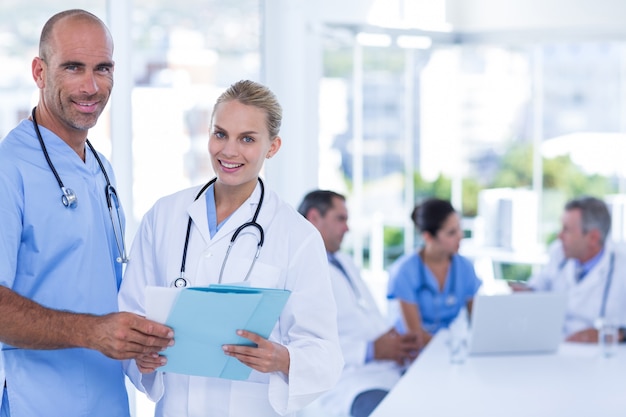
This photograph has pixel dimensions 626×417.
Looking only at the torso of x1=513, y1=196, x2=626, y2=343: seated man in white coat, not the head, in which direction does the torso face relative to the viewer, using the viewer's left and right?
facing the viewer and to the left of the viewer

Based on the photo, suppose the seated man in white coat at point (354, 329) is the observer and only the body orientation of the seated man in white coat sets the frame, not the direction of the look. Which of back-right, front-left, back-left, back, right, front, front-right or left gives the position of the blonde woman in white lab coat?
right

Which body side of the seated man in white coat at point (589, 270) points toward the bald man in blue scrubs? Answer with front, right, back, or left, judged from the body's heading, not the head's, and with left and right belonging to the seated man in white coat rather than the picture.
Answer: front

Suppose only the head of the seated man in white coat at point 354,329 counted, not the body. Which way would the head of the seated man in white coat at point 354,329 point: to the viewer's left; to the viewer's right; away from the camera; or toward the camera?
to the viewer's right

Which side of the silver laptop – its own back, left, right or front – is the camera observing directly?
back

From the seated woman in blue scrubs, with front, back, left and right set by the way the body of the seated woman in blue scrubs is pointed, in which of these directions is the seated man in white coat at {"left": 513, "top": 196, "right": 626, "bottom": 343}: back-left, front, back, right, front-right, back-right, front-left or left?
front-left

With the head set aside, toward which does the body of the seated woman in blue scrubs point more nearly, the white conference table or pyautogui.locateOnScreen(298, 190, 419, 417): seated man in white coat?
the white conference table

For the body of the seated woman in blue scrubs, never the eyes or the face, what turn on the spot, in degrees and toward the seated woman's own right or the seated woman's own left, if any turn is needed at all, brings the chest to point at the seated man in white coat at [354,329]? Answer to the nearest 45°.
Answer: approximately 90° to the seated woman's own right

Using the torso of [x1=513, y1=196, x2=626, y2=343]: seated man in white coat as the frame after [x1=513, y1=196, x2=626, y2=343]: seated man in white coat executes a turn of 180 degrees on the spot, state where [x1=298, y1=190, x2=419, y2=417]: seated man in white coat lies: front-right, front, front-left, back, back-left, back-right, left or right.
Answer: back

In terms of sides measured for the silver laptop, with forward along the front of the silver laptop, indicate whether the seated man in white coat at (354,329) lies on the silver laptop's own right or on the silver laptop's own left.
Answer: on the silver laptop's own left

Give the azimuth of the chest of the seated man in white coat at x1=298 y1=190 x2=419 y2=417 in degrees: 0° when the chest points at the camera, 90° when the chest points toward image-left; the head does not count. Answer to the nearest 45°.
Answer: approximately 270°

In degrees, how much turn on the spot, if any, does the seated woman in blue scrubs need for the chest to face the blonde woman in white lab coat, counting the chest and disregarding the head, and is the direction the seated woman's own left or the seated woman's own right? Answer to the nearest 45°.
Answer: approximately 45° to the seated woman's own right

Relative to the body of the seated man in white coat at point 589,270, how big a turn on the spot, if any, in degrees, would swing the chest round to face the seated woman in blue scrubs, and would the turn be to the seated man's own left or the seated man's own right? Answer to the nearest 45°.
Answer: approximately 45° to the seated man's own right
